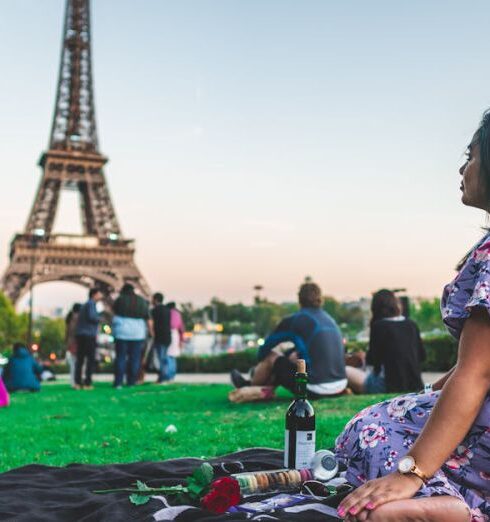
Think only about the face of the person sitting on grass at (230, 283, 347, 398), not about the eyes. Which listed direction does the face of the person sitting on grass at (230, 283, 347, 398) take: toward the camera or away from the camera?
away from the camera

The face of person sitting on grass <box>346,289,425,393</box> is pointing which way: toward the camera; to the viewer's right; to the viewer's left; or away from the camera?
away from the camera

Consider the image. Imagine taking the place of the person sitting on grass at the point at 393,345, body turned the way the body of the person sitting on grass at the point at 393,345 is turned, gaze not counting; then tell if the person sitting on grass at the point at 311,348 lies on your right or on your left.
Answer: on your left

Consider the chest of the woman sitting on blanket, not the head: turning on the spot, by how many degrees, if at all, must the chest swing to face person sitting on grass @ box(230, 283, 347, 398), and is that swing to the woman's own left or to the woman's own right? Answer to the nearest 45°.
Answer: approximately 90° to the woman's own right

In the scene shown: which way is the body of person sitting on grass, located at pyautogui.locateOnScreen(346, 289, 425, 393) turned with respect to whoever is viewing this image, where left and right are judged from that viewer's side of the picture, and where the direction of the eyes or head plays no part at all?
facing away from the viewer and to the left of the viewer

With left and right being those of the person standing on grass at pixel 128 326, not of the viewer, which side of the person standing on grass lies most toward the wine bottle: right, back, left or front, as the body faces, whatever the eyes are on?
back

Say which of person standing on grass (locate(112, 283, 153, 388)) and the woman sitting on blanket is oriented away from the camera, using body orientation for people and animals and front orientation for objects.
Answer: the person standing on grass

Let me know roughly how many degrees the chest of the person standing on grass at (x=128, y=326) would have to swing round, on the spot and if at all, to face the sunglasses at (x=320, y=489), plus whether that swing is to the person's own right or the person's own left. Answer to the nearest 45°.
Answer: approximately 180°

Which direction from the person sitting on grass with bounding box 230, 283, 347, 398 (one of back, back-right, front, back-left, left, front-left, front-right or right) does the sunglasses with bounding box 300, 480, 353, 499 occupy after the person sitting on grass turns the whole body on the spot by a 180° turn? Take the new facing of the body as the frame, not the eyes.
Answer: front-right

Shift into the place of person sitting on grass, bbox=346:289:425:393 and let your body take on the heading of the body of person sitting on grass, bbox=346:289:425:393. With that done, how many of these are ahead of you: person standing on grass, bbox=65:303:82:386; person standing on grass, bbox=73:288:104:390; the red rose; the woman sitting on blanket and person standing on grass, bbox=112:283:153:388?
3

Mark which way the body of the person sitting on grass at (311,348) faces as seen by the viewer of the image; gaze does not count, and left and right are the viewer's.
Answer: facing away from the viewer and to the left of the viewer

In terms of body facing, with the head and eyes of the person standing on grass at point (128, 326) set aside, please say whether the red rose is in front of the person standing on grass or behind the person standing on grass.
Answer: behind

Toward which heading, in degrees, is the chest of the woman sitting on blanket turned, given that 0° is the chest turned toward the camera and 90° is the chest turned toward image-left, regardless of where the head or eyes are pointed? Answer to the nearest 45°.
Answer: approximately 90°

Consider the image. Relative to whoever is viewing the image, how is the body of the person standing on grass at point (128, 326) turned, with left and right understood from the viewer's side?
facing away from the viewer
